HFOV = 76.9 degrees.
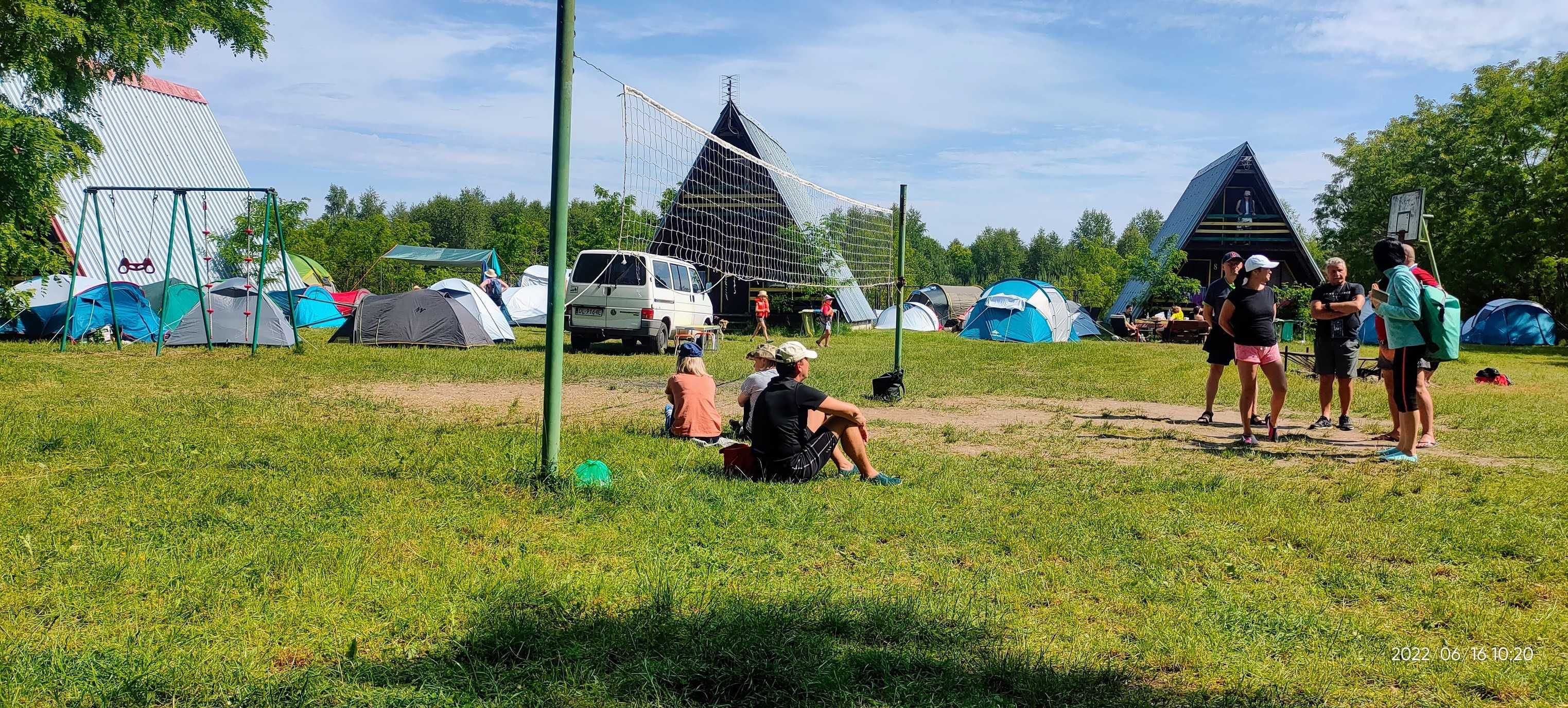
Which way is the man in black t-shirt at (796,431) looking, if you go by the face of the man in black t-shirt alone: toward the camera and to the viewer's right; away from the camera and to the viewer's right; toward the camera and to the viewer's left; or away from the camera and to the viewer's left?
away from the camera and to the viewer's right

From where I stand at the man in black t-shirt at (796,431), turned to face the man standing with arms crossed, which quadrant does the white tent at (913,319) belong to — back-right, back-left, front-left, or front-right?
front-left

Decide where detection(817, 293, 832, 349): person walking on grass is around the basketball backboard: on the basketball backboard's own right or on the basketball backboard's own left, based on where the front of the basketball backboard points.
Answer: on the basketball backboard's own right

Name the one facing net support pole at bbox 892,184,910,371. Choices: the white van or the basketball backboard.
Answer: the basketball backboard

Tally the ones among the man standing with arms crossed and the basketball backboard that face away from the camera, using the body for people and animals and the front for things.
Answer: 0

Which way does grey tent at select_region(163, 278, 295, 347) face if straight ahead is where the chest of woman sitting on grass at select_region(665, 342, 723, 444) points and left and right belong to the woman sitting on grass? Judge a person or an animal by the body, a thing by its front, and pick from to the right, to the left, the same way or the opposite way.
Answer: the opposite way

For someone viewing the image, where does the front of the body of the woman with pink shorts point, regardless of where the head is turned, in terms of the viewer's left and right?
facing the viewer and to the right of the viewer

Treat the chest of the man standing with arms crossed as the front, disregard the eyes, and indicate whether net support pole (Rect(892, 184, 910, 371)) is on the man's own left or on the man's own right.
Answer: on the man's own right

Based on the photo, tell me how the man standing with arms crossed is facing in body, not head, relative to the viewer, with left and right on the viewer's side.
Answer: facing the viewer

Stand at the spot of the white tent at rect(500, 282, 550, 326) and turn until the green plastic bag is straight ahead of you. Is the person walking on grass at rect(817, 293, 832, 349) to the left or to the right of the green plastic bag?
left

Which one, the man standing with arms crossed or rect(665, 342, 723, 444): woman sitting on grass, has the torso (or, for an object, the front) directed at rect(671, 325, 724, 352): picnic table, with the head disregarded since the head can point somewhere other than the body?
the woman sitting on grass

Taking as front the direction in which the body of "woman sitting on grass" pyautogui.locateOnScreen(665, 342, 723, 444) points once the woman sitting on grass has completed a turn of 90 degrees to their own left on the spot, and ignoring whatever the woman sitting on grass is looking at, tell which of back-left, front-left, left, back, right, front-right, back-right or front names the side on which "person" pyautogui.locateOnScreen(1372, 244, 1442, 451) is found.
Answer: back

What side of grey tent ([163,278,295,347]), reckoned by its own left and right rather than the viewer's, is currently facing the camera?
front

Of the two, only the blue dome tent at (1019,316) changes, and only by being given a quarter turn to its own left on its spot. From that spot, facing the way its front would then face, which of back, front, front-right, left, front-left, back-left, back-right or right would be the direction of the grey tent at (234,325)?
back

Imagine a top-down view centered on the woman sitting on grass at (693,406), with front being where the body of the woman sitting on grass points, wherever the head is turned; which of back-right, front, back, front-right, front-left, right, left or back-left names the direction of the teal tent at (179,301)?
front-left

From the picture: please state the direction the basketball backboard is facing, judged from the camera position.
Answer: facing the viewer and to the left of the viewer

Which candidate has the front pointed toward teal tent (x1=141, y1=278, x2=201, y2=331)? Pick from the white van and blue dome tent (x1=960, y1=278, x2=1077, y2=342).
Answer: the blue dome tent
